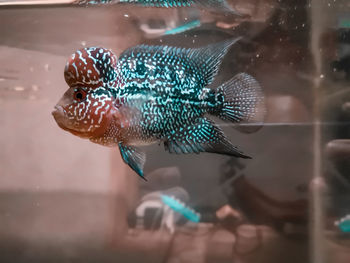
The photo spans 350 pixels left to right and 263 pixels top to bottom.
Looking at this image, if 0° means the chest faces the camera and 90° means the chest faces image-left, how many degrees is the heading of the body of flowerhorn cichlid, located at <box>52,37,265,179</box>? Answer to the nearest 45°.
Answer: approximately 90°

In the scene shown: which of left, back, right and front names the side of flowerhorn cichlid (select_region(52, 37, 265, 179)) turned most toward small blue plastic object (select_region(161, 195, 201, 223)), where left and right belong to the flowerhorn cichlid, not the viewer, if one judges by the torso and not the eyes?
right
